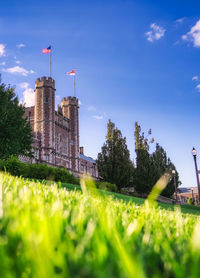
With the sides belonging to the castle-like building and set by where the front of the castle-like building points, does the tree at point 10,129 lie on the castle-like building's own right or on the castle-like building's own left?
on the castle-like building's own right

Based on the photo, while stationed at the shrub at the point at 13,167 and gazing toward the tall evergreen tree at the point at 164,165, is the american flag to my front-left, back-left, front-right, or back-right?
front-left

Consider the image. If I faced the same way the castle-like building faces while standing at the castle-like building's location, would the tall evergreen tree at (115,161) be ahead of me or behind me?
ahead

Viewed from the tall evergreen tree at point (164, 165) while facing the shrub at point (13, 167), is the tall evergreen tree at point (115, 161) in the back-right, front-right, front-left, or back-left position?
front-right

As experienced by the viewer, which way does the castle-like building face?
facing the viewer and to the right of the viewer

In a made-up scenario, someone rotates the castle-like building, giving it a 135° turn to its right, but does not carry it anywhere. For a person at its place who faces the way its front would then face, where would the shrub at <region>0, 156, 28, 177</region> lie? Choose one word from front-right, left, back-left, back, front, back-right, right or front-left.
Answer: left

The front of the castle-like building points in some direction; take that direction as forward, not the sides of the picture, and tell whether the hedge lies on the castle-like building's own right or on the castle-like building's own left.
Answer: on the castle-like building's own right
